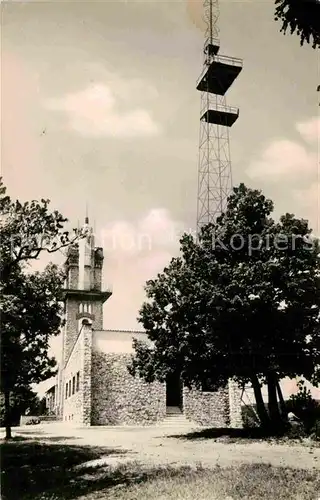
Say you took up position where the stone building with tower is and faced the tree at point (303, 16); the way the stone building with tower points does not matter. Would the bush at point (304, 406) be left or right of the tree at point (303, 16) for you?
left

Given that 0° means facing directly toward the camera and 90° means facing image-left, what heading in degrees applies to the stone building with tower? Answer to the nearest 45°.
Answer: approximately 0°

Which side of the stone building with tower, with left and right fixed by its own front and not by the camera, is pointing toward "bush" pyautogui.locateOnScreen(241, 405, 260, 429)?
left

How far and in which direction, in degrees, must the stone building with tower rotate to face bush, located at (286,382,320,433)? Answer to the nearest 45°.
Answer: approximately 45° to its left

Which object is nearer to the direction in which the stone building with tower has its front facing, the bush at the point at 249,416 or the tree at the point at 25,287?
the tree

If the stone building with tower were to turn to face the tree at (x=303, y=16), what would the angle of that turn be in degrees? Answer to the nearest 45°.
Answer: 0° — it already faces it
